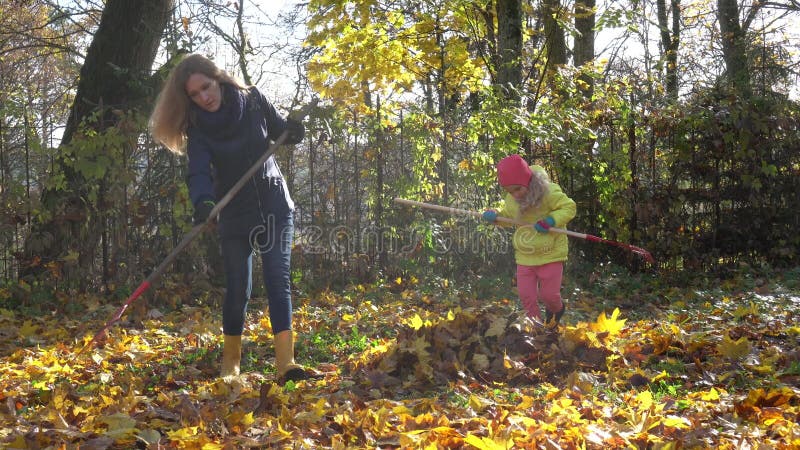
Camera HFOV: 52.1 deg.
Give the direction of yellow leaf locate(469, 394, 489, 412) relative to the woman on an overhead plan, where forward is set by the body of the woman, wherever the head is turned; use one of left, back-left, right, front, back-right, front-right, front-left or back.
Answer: front-left

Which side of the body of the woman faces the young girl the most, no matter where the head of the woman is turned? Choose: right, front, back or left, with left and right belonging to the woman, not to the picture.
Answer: left

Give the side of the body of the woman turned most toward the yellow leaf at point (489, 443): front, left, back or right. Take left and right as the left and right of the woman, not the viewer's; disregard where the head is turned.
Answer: front

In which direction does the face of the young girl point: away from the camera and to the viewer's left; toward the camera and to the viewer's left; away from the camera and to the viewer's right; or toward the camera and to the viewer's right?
toward the camera and to the viewer's left

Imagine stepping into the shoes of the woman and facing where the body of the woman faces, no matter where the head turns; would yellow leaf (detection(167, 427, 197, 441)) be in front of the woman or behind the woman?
in front

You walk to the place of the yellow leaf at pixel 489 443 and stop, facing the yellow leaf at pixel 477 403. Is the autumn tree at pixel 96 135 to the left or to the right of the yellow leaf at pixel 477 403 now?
left

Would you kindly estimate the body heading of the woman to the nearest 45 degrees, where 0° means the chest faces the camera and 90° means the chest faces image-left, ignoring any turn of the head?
approximately 0°

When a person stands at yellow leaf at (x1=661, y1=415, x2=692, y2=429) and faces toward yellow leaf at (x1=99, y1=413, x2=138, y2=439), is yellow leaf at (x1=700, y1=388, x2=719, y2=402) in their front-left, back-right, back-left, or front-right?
back-right

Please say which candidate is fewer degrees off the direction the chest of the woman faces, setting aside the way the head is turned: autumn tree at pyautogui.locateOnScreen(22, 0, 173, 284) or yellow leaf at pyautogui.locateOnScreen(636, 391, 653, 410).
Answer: the yellow leaf

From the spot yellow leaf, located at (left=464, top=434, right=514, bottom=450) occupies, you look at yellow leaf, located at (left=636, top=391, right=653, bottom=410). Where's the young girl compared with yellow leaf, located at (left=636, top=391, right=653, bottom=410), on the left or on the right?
left

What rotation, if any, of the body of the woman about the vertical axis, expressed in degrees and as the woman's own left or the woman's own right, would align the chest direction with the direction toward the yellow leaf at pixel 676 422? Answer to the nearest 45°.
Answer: approximately 45° to the woman's own left

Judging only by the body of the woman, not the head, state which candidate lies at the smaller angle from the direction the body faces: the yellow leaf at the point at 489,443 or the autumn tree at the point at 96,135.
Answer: the yellow leaf
